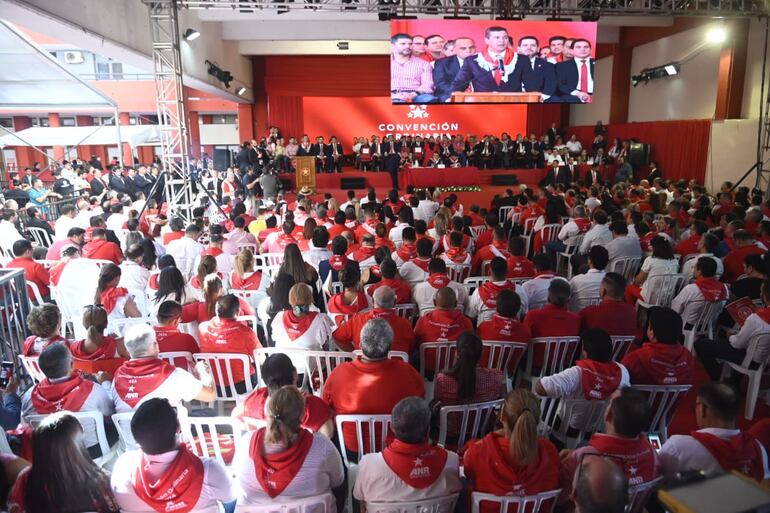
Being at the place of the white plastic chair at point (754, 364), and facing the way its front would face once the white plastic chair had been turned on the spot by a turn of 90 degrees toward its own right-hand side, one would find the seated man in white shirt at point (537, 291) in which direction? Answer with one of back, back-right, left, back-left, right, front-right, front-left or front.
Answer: back-left

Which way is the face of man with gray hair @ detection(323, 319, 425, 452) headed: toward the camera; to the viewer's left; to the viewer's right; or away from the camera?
away from the camera

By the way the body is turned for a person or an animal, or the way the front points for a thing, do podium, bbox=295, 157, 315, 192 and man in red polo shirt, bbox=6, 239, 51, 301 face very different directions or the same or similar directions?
very different directions

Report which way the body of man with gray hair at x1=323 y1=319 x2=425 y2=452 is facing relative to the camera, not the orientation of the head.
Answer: away from the camera

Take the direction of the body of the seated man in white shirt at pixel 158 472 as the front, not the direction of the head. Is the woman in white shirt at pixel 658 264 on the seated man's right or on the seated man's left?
on the seated man's right

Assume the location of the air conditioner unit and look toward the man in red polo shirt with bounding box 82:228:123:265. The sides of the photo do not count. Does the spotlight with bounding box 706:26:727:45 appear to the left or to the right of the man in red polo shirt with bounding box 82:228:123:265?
left

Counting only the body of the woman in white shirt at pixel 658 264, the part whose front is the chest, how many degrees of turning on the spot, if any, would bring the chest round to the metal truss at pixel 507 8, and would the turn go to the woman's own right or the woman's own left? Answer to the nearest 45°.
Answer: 0° — they already face it

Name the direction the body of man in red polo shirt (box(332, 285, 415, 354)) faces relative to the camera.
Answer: away from the camera

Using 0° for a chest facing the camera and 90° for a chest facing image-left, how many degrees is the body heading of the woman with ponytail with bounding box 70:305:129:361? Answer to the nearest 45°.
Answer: approximately 180°

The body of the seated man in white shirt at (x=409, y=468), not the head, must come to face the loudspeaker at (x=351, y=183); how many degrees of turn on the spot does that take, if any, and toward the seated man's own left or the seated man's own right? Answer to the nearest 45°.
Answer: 0° — they already face it

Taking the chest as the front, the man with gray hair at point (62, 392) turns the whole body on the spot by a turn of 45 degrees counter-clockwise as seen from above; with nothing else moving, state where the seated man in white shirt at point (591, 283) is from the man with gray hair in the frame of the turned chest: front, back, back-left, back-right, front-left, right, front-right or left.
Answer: back-right
